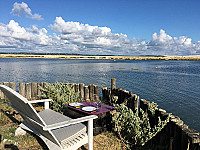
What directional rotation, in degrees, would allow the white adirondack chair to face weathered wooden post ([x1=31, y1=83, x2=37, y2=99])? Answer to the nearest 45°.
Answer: approximately 45° to its left

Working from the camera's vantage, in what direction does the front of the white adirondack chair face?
facing away from the viewer and to the right of the viewer

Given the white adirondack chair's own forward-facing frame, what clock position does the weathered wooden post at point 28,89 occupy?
The weathered wooden post is roughly at 10 o'clock from the white adirondack chair.
